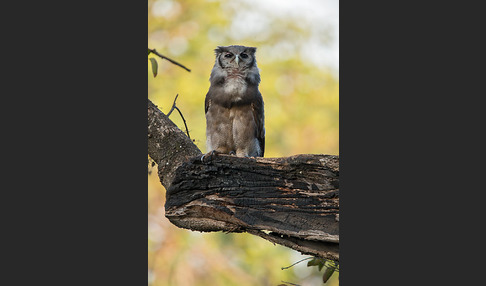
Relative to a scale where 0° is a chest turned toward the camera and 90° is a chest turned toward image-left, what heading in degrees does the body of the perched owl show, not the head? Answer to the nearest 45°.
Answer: approximately 0°

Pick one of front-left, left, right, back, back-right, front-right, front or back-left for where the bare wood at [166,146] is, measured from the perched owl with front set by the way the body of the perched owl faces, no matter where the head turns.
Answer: front-right
